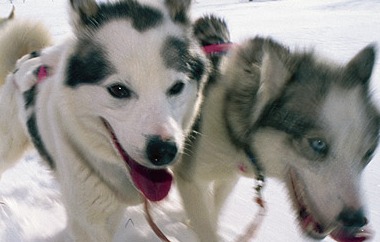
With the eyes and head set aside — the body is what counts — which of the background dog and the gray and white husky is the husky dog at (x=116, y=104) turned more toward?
the gray and white husky

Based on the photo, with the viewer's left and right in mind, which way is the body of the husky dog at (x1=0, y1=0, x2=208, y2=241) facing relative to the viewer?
facing the viewer and to the right of the viewer

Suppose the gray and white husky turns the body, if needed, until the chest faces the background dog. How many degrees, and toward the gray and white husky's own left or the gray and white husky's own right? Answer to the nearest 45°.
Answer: approximately 135° to the gray and white husky's own right

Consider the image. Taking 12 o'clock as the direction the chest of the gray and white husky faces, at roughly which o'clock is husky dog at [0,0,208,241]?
The husky dog is roughly at 4 o'clock from the gray and white husky.

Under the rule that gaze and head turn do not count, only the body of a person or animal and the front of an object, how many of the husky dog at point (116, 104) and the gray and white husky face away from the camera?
0

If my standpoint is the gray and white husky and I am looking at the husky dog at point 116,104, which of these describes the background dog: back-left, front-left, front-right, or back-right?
front-right

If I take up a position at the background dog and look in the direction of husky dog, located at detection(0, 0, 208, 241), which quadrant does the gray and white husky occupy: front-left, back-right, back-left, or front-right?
front-left
